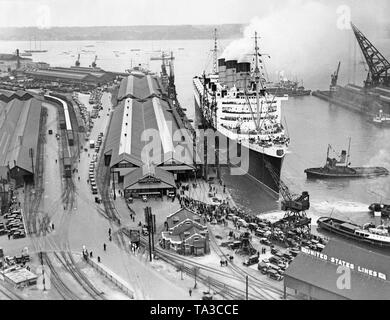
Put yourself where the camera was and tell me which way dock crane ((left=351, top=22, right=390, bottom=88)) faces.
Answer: facing to the left of the viewer

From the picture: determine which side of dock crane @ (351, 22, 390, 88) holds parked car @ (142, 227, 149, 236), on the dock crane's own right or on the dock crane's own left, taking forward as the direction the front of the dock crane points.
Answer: on the dock crane's own left

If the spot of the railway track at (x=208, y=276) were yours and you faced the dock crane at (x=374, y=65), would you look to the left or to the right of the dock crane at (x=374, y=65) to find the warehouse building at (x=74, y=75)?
left

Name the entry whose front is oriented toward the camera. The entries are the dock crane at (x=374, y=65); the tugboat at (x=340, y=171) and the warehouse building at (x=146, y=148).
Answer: the warehouse building

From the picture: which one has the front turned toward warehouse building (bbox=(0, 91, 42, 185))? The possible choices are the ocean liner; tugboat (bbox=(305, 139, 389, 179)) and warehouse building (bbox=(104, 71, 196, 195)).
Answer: the tugboat

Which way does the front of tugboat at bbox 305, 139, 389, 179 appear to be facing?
to the viewer's left

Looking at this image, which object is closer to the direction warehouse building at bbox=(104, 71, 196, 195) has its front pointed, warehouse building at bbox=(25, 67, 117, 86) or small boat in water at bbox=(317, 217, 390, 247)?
the small boat in water

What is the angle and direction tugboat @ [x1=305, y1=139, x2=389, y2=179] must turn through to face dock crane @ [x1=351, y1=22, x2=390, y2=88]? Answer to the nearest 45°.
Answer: approximately 90° to its right

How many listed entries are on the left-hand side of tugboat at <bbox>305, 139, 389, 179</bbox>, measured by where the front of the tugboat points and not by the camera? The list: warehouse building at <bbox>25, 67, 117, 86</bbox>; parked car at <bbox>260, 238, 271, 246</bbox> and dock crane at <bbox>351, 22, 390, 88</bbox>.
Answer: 1

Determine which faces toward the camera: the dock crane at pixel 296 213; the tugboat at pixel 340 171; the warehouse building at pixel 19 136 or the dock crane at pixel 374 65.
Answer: the warehouse building

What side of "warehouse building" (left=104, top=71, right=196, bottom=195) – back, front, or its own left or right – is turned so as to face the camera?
front
